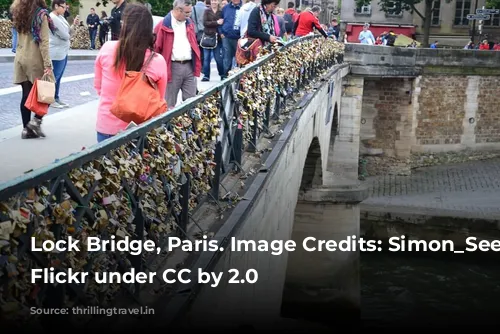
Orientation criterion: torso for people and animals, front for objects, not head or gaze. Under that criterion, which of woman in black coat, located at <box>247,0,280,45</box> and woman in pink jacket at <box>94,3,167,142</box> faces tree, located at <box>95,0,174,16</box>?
the woman in pink jacket

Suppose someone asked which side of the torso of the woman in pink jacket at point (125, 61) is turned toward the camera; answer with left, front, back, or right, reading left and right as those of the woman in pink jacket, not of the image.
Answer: back

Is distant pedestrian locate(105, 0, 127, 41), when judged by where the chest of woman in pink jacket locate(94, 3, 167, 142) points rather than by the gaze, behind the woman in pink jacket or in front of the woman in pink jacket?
in front

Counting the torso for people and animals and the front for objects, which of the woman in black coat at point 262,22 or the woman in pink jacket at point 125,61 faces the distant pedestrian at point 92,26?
the woman in pink jacket

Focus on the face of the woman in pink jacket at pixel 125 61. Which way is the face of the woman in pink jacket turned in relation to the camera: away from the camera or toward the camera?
away from the camera

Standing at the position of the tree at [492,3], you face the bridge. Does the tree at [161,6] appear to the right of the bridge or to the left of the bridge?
right

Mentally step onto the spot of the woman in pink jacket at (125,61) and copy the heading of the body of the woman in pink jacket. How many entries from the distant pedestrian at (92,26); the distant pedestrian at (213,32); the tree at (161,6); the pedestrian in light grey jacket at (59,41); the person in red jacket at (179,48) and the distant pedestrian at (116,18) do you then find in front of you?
6
